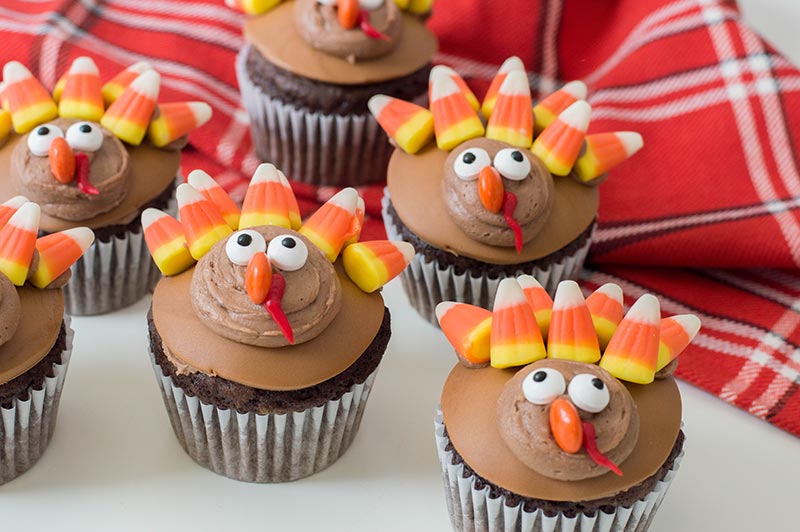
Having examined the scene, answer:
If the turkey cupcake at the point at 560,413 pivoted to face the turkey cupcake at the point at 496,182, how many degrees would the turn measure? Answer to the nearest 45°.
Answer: approximately 135° to its right

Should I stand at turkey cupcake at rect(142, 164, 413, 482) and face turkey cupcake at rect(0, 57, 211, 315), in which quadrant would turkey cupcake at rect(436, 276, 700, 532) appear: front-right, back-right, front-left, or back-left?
back-right

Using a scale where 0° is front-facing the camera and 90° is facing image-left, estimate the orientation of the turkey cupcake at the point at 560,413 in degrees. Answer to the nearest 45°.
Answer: approximately 0°

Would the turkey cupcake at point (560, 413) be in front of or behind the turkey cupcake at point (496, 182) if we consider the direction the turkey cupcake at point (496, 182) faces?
in front

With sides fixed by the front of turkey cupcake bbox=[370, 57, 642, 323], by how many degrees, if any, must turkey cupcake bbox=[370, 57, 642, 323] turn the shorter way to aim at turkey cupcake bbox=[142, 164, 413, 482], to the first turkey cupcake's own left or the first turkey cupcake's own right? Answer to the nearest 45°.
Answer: approximately 45° to the first turkey cupcake's own right

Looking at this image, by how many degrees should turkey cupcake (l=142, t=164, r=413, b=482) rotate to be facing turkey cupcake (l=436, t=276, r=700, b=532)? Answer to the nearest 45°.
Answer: approximately 90° to its left

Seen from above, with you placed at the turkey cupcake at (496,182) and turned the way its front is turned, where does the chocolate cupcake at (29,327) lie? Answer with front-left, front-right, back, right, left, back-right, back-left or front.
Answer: front-right

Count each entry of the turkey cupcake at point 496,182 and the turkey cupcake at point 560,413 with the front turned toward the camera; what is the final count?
2

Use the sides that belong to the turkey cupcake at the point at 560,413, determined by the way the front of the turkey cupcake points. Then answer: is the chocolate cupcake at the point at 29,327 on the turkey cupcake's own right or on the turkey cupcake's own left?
on the turkey cupcake's own right

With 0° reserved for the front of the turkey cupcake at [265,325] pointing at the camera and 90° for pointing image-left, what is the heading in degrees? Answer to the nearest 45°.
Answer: approximately 0°
